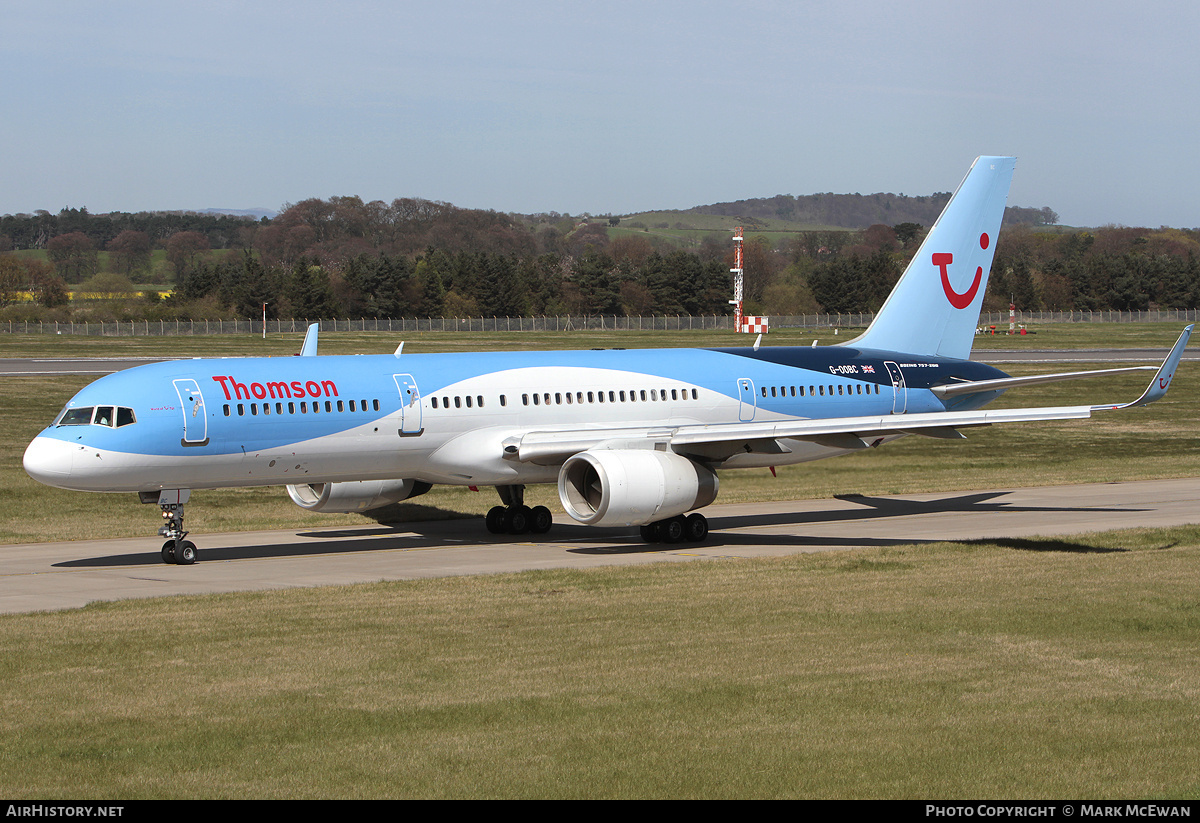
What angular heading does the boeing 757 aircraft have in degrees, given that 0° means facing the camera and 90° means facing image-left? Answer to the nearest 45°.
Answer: approximately 45°
